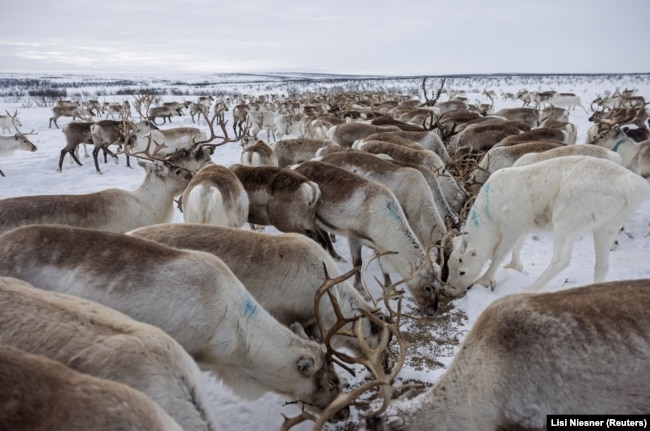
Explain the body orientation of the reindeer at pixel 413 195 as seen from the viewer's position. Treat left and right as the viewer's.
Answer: facing to the right of the viewer

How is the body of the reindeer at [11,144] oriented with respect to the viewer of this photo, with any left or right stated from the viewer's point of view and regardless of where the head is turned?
facing to the right of the viewer

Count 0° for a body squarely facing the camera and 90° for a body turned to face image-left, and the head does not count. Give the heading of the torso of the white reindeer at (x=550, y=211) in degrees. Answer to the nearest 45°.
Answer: approximately 90°

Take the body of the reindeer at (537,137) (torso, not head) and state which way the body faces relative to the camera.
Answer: to the viewer's left

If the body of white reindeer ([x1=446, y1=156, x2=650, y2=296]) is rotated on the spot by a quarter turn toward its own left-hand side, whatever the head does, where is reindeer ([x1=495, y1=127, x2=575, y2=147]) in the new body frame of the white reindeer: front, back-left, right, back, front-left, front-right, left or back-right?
back

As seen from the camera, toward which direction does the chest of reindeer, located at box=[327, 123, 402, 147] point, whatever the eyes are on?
to the viewer's right

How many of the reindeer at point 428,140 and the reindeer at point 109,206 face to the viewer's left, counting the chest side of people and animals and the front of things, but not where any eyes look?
0

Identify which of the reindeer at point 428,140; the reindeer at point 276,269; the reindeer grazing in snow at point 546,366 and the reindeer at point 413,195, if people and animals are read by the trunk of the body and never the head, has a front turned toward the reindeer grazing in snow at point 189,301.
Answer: the reindeer grazing in snow at point 546,366

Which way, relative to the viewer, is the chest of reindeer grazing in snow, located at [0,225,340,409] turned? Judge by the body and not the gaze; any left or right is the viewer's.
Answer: facing to the right of the viewer

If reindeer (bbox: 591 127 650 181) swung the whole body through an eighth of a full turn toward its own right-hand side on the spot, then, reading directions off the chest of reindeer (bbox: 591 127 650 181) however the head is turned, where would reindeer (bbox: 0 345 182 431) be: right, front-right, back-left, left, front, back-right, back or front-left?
back-left

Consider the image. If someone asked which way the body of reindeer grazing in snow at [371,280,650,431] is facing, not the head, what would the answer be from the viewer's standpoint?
to the viewer's left

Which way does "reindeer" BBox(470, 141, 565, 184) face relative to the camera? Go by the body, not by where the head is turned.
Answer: to the viewer's left
